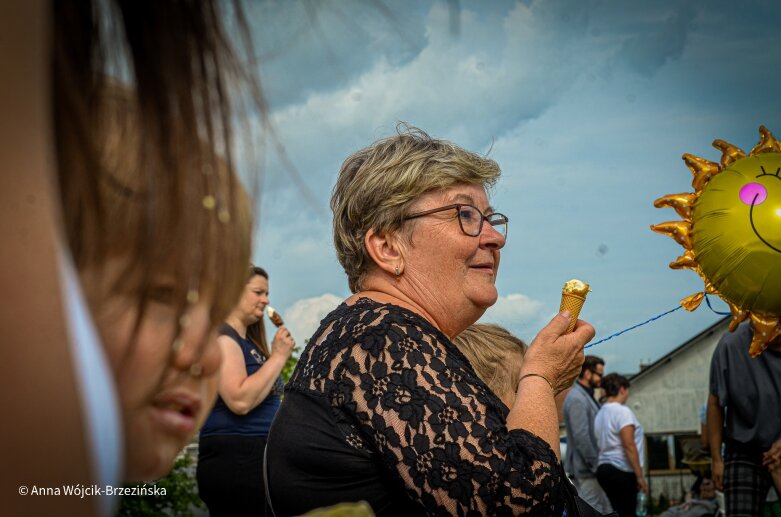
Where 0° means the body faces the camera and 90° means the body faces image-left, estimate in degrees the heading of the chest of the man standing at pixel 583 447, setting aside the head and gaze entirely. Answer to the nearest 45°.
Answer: approximately 270°

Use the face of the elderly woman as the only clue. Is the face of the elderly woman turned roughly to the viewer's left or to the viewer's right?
to the viewer's right

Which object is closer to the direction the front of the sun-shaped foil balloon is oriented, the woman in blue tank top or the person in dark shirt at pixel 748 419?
the woman in blue tank top

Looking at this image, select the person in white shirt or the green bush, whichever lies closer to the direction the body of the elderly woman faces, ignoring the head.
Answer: the person in white shirt

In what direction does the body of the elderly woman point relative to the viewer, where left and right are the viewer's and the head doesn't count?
facing to the right of the viewer

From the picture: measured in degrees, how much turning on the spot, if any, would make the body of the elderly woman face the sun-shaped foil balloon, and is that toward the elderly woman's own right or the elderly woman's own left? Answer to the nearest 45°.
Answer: approximately 45° to the elderly woman's own left

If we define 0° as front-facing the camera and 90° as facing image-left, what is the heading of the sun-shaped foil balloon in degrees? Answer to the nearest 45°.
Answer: approximately 0°

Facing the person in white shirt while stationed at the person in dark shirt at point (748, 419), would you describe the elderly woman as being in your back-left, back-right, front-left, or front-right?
back-left

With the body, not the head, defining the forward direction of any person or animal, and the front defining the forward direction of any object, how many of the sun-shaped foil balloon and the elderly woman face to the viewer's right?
1

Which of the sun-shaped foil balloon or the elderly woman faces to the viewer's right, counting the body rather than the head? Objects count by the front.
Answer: the elderly woman
